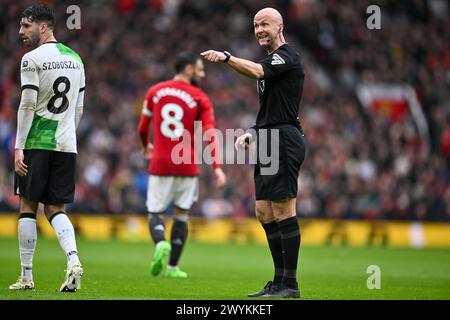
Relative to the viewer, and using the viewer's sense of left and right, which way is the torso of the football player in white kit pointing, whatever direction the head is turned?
facing away from the viewer and to the left of the viewer

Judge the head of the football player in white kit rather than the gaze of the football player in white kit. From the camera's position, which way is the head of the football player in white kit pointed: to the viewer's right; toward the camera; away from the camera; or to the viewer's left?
to the viewer's left

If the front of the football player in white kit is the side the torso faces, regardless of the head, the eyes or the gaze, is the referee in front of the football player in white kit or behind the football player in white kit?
behind

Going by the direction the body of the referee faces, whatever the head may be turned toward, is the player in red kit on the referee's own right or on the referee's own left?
on the referee's own right

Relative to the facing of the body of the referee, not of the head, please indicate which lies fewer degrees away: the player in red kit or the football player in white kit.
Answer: the football player in white kit
